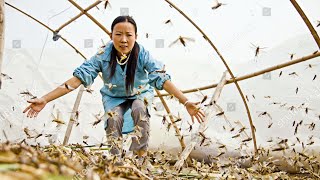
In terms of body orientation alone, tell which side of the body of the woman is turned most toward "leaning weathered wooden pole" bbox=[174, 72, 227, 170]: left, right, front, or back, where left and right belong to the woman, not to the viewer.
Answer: left

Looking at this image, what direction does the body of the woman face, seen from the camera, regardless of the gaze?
toward the camera
